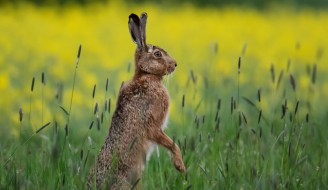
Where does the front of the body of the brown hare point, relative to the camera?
to the viewer's right
